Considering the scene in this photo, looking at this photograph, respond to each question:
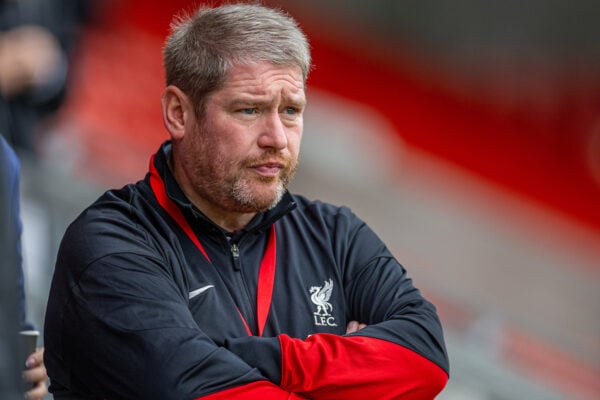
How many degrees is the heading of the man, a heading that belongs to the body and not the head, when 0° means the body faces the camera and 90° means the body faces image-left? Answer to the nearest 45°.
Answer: approximately 315°

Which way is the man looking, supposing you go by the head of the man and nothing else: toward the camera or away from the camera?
toward the camera
